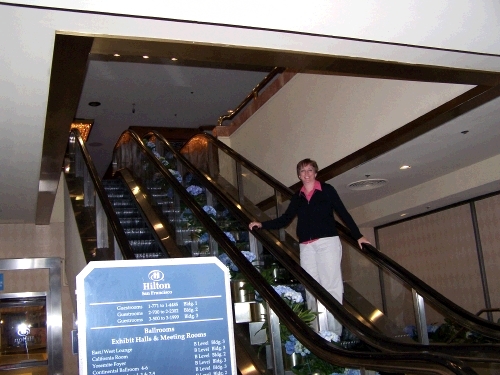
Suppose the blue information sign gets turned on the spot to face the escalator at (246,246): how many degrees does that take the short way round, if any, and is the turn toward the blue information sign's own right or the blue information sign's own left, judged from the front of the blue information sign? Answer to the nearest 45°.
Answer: approximately 180°

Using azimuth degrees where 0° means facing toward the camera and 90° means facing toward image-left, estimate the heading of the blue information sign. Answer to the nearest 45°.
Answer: approximately 0°

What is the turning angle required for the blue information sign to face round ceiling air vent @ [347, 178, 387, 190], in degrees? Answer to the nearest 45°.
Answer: approximately 135° to its left

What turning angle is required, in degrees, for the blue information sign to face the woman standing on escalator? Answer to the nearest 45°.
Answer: approximately 135° to its left

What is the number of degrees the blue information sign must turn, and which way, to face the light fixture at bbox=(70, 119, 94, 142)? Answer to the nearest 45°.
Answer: approximately 180°
